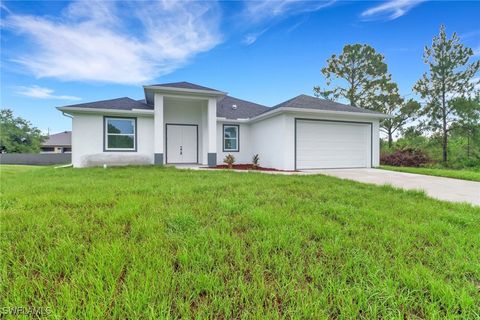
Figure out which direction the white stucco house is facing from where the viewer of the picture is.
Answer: facing the viewer

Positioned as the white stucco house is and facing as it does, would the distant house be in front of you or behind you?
behind
